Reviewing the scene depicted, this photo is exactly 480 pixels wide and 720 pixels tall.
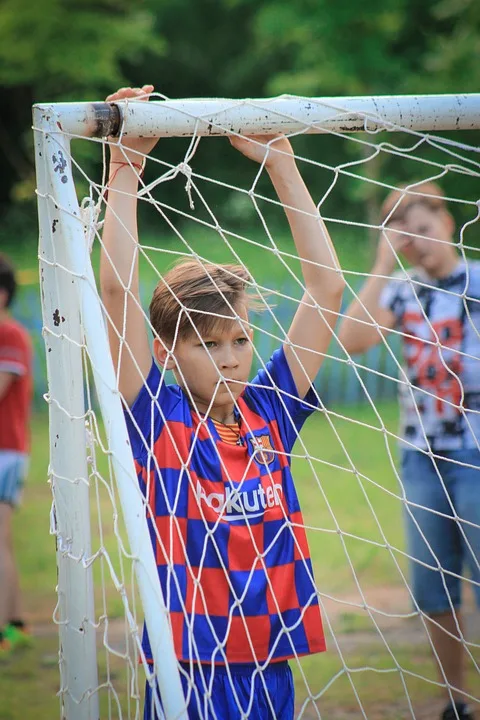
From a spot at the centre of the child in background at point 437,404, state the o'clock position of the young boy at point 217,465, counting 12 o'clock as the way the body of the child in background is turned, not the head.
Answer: The young boy is roughly at 1 o'clock from the child in background.

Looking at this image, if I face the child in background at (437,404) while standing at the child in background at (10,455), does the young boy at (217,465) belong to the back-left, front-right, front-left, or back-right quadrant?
front-right

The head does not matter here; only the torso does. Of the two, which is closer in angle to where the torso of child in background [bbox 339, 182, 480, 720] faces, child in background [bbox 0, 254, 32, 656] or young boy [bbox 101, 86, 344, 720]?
the young boy

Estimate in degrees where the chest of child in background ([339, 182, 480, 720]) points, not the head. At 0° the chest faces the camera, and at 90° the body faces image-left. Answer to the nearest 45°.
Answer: approximately 0°

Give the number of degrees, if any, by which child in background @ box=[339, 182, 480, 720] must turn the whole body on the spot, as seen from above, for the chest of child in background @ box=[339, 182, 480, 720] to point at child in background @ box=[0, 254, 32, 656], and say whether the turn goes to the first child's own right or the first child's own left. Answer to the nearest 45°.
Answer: approximately 90° to the first child's own right
